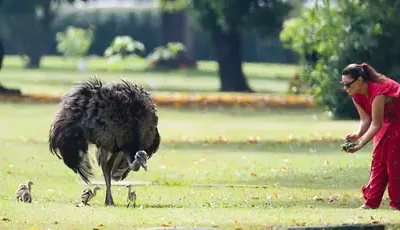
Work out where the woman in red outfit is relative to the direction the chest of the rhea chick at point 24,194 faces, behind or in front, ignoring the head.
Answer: in front

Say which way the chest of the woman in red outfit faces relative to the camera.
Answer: to the viewer's left

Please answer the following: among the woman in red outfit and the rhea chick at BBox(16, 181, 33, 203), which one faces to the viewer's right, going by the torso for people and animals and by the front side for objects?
the rhea chick

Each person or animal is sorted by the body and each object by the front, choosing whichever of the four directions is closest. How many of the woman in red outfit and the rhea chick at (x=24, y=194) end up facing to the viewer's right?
1

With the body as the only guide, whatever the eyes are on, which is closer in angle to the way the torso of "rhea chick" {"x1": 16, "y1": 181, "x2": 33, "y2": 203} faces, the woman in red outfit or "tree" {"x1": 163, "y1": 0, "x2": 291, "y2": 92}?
the woman in red outfit

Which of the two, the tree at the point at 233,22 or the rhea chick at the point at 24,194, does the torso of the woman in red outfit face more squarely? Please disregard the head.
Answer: the rhea chick

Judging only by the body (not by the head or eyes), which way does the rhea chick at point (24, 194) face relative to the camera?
to the viewer's right

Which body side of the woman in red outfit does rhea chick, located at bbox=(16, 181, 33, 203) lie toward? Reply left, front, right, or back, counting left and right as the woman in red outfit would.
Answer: front
